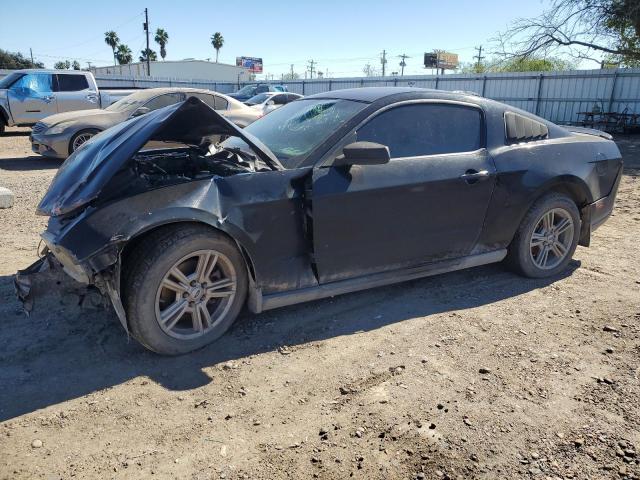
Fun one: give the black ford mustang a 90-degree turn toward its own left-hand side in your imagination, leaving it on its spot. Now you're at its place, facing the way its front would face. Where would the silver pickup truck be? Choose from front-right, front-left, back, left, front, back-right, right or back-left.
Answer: back

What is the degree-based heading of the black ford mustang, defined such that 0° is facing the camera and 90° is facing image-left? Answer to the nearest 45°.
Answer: approximately 45°

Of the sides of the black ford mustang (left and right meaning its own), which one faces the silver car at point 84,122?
right

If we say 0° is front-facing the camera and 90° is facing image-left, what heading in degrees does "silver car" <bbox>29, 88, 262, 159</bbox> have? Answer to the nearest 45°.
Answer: approximately 45°

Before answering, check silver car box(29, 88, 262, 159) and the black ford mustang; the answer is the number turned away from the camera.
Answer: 0
